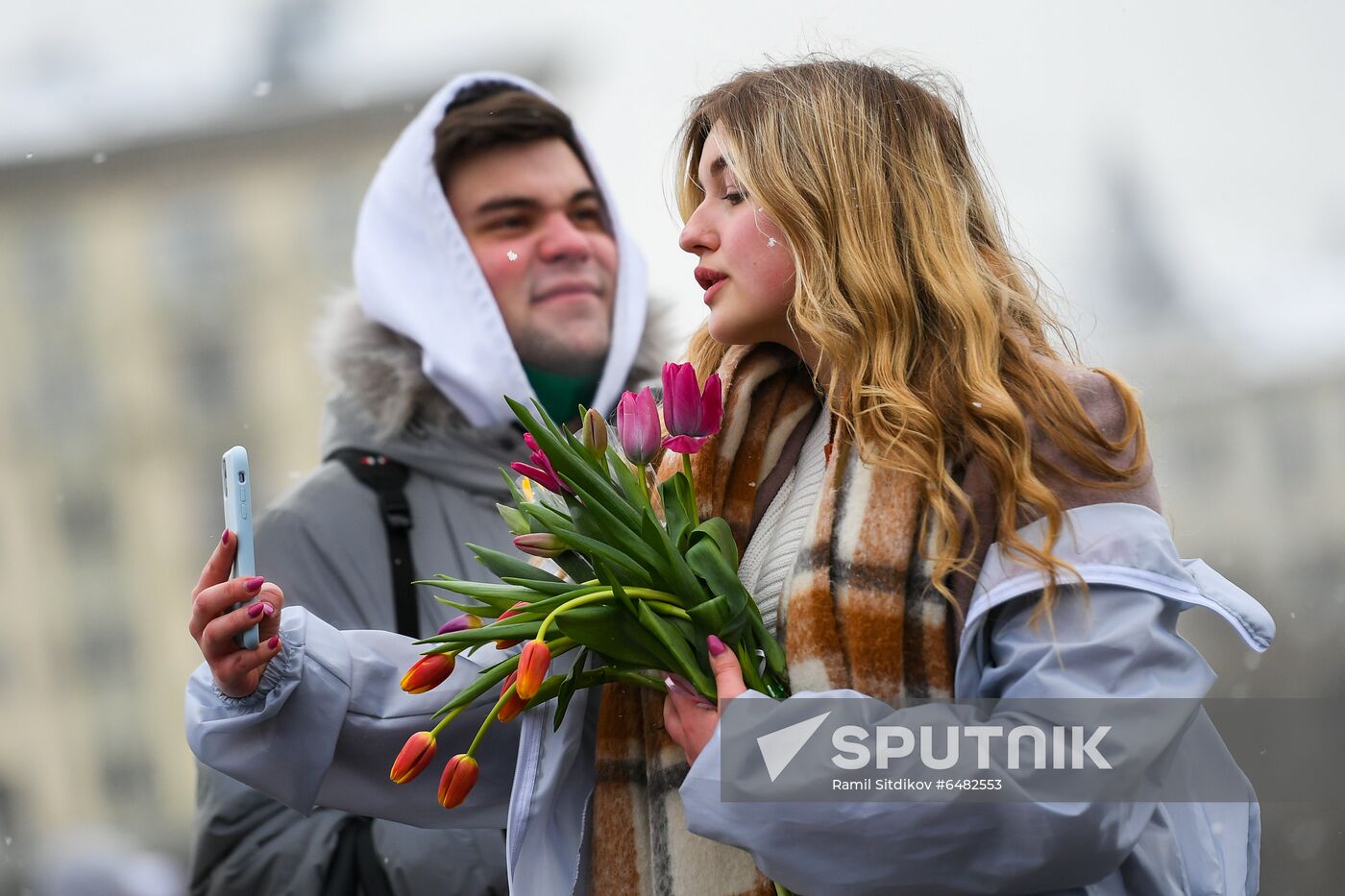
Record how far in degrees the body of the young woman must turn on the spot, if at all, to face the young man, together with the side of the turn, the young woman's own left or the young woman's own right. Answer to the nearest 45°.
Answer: approximately 90° to the young woman's own right

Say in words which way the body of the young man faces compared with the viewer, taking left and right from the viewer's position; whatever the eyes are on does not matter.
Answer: facing the viewer and to the right of the viewer

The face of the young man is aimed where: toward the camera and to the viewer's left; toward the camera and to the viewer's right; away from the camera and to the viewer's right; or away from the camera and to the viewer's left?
toward the camera and to the viewer's right

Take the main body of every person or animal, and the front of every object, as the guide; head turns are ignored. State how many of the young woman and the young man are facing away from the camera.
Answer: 0

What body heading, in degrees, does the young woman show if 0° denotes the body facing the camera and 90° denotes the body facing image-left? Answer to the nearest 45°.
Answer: approximately 45°
